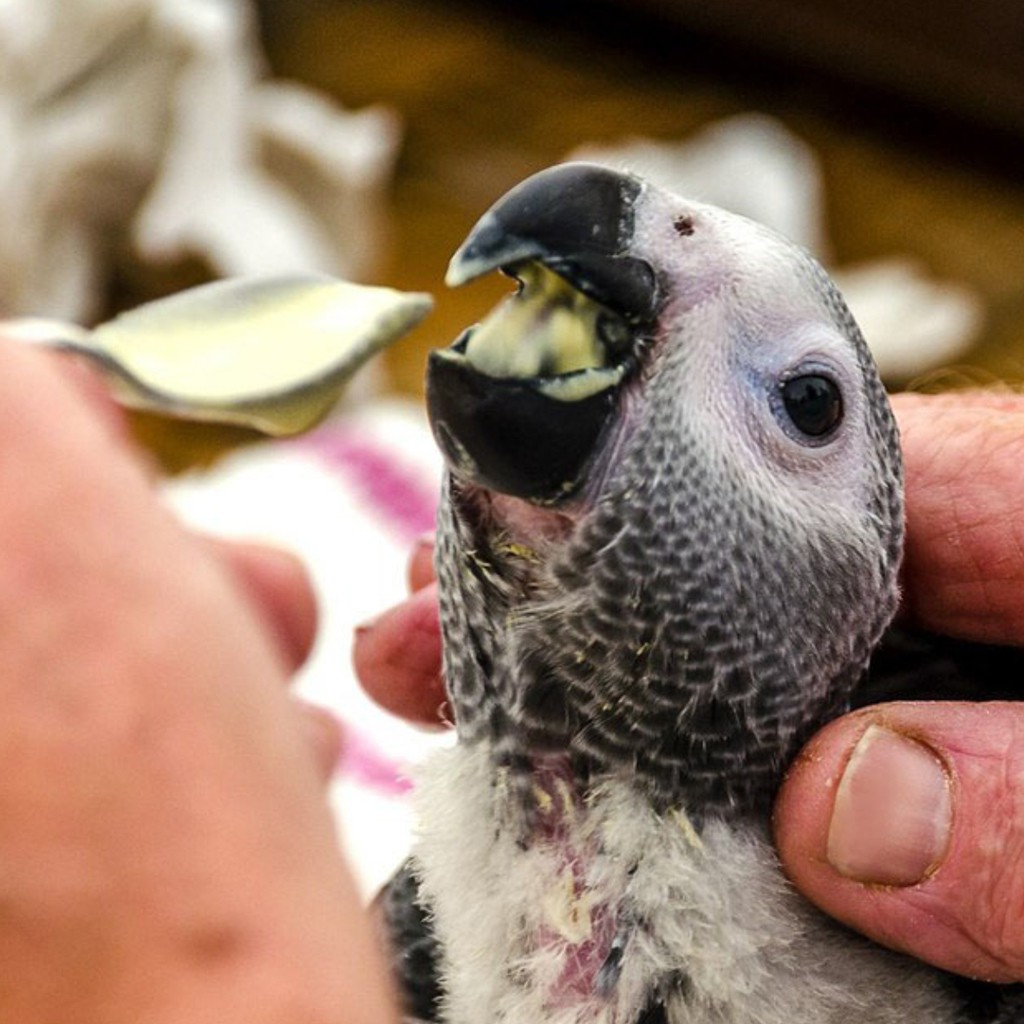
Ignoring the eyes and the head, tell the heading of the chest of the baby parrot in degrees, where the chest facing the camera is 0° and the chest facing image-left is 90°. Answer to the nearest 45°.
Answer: approximately 45°

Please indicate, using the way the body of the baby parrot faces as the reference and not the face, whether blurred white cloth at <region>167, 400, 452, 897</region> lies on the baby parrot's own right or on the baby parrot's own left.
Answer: on the baby parrot's own right

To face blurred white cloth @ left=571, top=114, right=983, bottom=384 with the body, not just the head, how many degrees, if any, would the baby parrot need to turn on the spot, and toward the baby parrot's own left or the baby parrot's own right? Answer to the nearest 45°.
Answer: approximately 135° to the baby parrot's own right
